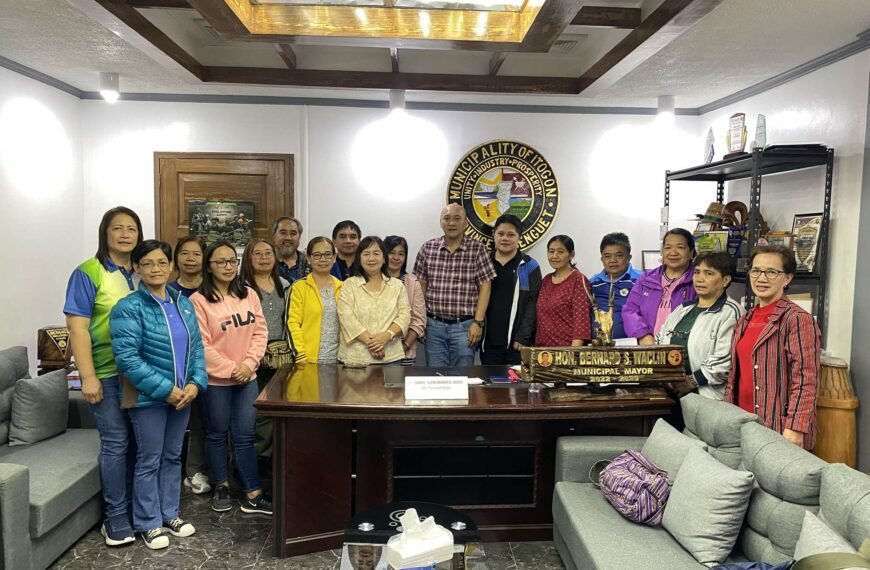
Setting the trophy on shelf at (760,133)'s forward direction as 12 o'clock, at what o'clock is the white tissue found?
The white tissue is roughly at 11 o'clock from the trophy on shelf.

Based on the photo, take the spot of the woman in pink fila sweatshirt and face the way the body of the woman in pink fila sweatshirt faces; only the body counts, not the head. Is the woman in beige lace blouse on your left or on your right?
on your left

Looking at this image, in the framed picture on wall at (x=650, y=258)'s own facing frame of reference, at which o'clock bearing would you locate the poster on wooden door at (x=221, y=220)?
the poster on wooden door at (x=221, y=220) is roughly at 2 o'clock from the framed picture on wall at (x=650, y=258).

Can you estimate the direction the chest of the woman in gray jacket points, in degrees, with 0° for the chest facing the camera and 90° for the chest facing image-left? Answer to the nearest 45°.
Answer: approximately 45°

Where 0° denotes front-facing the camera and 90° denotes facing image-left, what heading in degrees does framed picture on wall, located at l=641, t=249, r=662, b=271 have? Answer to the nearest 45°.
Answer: approximately 0°

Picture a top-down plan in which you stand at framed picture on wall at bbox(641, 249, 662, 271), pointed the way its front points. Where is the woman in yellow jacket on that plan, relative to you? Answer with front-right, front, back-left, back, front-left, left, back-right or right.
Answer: front-right

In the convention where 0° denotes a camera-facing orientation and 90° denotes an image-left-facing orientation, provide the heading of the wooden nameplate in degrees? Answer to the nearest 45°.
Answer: approximately 0°

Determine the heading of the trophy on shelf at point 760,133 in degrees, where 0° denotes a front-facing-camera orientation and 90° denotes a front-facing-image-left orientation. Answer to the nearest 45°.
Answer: approximately 45°
